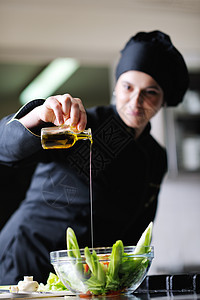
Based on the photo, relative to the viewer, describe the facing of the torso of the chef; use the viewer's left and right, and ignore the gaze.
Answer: facing the viewer

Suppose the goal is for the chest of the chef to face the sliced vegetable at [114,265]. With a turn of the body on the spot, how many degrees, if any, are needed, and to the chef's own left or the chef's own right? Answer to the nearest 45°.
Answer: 0° — they already face it

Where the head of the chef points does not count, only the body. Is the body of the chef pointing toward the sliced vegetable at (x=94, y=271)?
yes

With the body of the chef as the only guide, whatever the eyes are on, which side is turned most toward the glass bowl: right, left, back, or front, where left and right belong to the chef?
front

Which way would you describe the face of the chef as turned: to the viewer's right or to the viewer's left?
to the viewer's left
